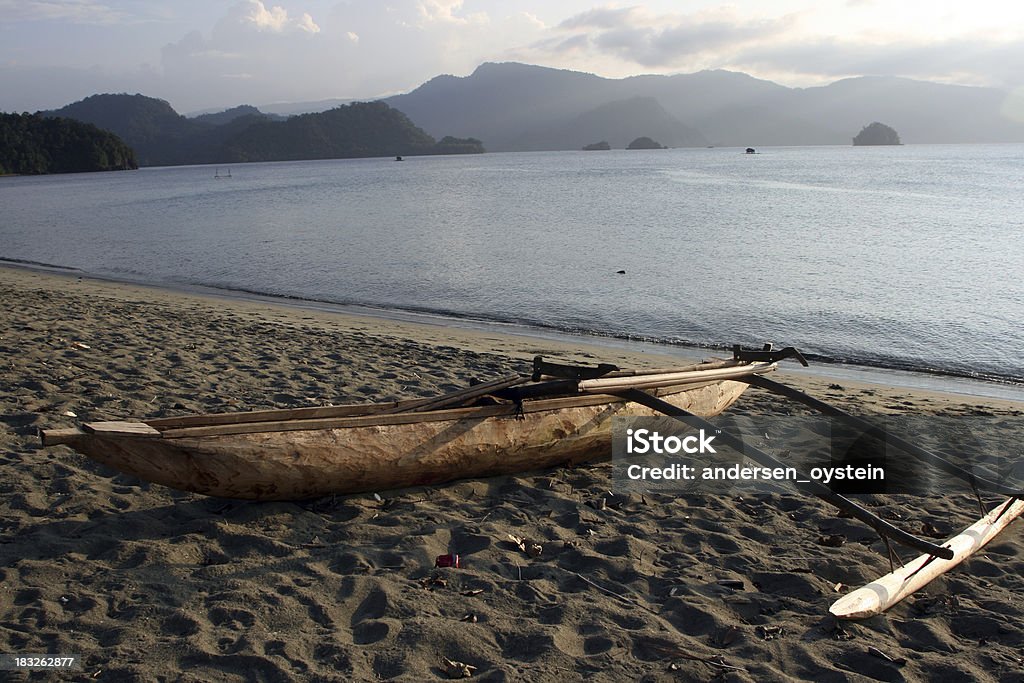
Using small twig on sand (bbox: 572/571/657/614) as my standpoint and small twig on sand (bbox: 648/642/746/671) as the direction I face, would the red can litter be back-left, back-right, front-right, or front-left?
back-right
